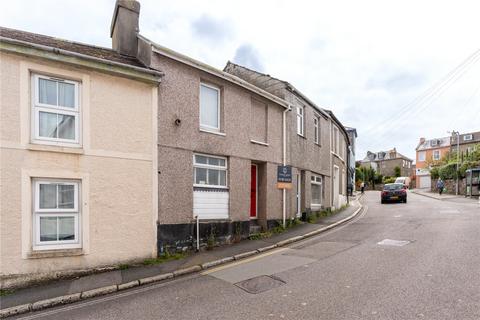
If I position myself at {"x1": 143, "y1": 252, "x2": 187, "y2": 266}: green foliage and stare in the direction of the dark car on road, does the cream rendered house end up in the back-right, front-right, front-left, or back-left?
back-left

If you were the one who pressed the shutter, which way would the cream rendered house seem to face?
facing the viewer and to the right of the viewer

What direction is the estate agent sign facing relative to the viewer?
toward the camera
